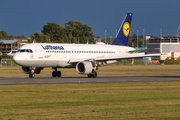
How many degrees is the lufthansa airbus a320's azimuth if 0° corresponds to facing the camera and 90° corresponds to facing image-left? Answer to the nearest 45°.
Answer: approximately 45°
